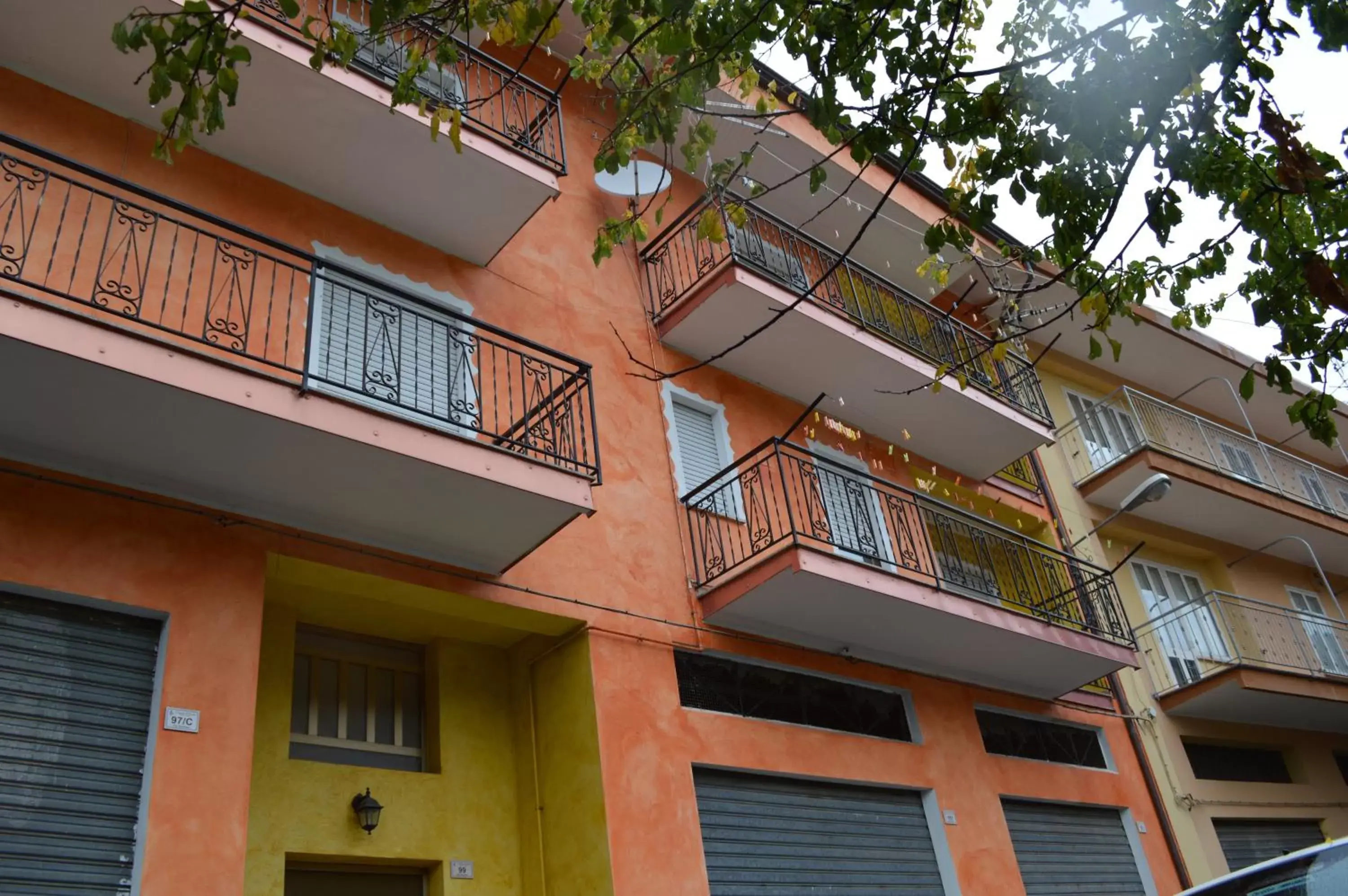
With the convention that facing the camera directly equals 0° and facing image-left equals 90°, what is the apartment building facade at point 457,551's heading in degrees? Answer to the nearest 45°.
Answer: approximately 315°

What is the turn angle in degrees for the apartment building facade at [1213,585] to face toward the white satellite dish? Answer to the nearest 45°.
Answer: approximately 45° to its right

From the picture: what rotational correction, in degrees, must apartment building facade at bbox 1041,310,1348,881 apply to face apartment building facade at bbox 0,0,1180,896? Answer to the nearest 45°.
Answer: approximately 90° to its right

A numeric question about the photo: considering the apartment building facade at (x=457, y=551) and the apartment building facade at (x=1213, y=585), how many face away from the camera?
0

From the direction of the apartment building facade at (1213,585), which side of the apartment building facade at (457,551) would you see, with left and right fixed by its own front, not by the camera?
left

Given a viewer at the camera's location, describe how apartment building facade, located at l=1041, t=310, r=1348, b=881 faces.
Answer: facing the viewer and to the right of the viewer
